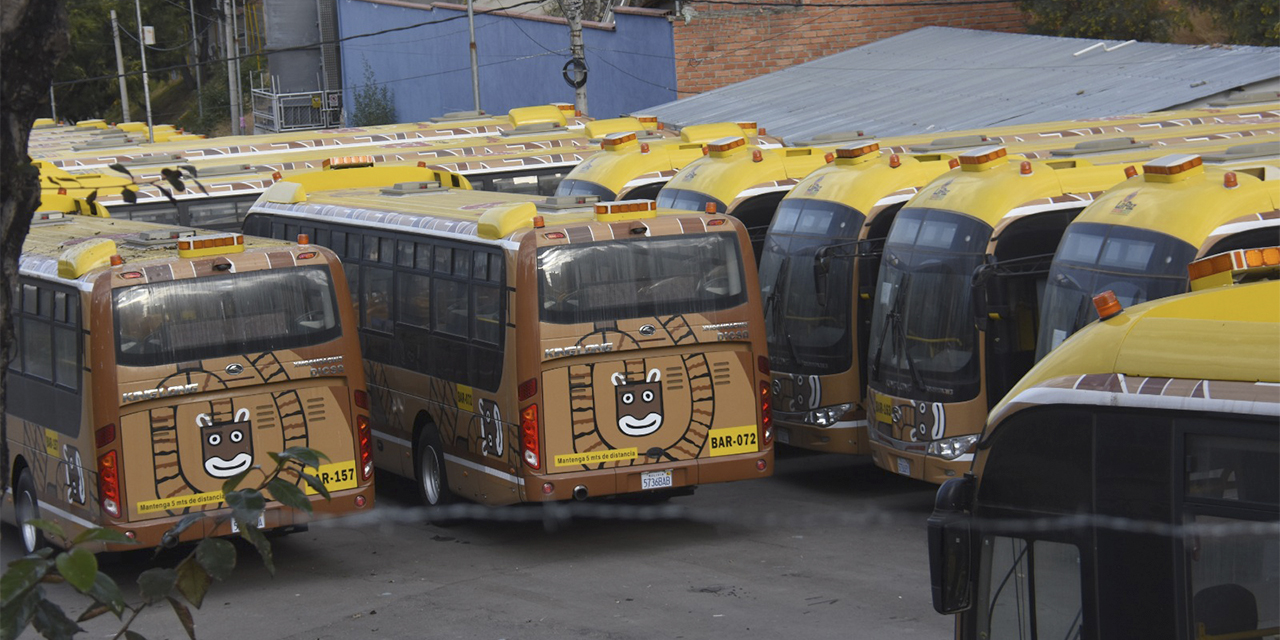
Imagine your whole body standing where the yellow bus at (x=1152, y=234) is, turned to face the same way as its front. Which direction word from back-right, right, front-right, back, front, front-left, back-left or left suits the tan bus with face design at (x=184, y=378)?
front-right

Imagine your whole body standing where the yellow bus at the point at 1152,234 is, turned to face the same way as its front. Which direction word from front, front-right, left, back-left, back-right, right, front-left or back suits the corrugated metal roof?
back-right

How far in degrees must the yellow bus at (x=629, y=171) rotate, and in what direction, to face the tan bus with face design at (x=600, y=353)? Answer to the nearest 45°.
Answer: approximately 45° to its left

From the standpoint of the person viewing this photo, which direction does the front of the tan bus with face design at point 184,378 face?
facing away from the viewer and to the left of the viewer

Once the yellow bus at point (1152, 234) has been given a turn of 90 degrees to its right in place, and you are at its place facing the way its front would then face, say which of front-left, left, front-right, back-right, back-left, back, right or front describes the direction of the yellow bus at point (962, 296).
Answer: front

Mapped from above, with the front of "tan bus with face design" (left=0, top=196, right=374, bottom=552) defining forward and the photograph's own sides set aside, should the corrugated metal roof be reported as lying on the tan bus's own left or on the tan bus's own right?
on the tan bus's own right

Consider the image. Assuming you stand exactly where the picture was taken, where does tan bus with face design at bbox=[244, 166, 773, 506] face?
facing away from the viewer and to the left of the viewer

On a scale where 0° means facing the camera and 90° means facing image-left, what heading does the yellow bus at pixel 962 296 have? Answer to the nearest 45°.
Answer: approximately 45°

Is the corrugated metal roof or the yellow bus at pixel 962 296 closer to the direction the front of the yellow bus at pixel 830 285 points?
the yellow bus

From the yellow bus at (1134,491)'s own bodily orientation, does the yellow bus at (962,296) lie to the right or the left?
on its right

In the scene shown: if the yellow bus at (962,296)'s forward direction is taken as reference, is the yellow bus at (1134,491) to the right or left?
on its left
